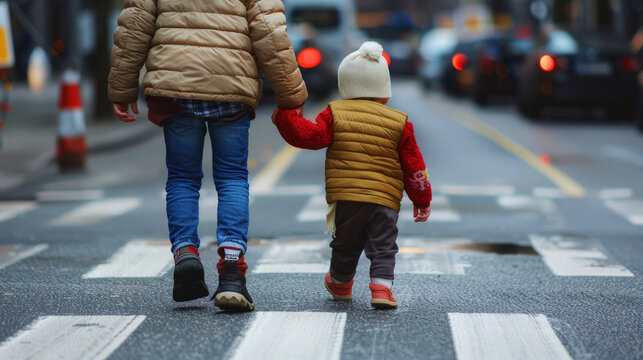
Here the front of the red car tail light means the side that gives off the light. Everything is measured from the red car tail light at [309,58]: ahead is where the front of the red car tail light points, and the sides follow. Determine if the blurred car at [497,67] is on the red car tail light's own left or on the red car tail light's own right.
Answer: on the red car tail light's own left

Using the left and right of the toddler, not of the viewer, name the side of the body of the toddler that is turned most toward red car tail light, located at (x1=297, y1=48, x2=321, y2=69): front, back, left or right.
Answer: front

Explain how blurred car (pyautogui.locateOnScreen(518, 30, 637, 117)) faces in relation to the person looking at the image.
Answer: facing away from the viewer

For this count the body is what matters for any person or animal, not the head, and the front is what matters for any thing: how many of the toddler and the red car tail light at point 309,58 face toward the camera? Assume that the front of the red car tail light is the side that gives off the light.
1

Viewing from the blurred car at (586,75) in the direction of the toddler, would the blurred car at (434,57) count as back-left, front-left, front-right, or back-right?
back-right

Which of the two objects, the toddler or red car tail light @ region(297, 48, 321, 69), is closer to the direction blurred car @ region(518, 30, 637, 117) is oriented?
the red car tail light

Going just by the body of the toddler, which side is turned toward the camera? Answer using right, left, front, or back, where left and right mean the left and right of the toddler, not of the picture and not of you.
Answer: back

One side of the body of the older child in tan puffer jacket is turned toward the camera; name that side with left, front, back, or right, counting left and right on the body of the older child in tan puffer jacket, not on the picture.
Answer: back

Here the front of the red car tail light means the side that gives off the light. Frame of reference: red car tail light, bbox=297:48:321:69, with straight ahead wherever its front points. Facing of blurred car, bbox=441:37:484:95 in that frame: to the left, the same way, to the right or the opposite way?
the opposite way

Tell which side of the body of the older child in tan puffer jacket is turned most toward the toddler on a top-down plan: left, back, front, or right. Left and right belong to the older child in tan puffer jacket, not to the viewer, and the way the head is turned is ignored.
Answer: right

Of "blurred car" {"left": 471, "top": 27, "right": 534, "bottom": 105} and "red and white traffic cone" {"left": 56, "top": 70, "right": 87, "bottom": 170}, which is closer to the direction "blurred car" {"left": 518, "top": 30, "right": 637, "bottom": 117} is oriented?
the blurred car

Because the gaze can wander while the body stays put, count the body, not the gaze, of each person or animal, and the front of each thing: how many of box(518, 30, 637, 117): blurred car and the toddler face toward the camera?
0

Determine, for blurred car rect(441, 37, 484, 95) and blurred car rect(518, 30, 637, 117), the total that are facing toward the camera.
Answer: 0

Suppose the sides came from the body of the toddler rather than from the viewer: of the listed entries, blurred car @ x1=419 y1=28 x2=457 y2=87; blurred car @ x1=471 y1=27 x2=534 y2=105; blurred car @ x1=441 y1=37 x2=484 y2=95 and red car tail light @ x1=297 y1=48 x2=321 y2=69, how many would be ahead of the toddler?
4

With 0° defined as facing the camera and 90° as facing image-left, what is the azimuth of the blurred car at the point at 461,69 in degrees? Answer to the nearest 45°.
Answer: approximately 180°

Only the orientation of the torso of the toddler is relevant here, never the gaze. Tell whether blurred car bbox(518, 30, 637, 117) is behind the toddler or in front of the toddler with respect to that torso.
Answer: in front

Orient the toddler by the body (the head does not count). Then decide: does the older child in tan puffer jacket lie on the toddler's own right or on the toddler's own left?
on the toddler's own left
